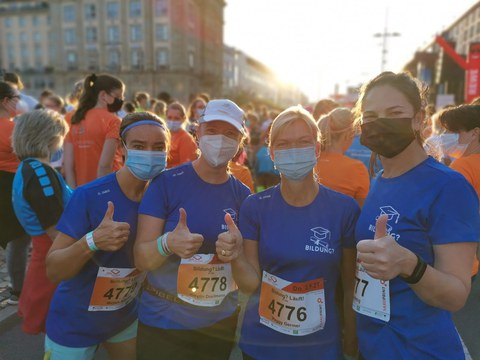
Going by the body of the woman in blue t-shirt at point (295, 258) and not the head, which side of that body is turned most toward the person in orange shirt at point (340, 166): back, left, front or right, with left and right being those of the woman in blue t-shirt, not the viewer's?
back

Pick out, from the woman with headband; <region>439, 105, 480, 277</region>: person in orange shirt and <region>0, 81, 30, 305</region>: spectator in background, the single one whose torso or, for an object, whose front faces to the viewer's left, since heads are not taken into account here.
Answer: the person in orange shirt

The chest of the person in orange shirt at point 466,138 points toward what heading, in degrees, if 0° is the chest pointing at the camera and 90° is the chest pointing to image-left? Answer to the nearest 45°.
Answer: approximately 90°

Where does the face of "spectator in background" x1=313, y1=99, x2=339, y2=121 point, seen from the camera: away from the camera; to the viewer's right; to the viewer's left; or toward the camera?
away from the camera

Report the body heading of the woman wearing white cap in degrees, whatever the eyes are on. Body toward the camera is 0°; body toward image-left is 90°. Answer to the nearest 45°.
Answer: approximately 315°
